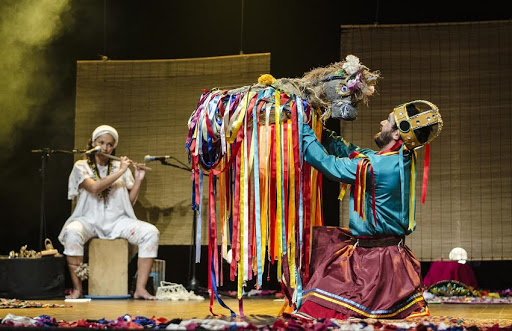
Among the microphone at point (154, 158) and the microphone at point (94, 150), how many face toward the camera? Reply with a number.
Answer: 0

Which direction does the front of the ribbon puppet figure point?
to the viewer's right

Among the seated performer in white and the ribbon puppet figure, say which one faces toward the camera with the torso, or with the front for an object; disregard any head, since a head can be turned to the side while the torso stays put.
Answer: the seated performer in white

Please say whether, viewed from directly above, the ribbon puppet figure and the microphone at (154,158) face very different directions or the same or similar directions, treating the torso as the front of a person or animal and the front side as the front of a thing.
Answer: very different directions

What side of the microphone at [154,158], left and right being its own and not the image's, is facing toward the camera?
left

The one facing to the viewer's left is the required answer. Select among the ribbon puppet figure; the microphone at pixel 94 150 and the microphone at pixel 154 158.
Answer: the microphone at pixel 154 158

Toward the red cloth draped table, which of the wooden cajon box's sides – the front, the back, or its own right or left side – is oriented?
left

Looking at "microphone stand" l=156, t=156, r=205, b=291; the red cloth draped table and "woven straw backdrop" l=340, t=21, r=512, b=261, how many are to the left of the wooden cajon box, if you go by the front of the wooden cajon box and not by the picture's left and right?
3

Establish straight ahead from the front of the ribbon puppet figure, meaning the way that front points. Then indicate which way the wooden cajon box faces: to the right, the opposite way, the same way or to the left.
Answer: to the right

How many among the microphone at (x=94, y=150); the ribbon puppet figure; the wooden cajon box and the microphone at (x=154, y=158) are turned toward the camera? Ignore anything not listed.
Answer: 1

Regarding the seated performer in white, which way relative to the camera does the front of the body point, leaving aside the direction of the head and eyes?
toward the camera

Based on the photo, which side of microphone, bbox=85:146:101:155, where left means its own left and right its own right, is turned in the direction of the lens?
right
